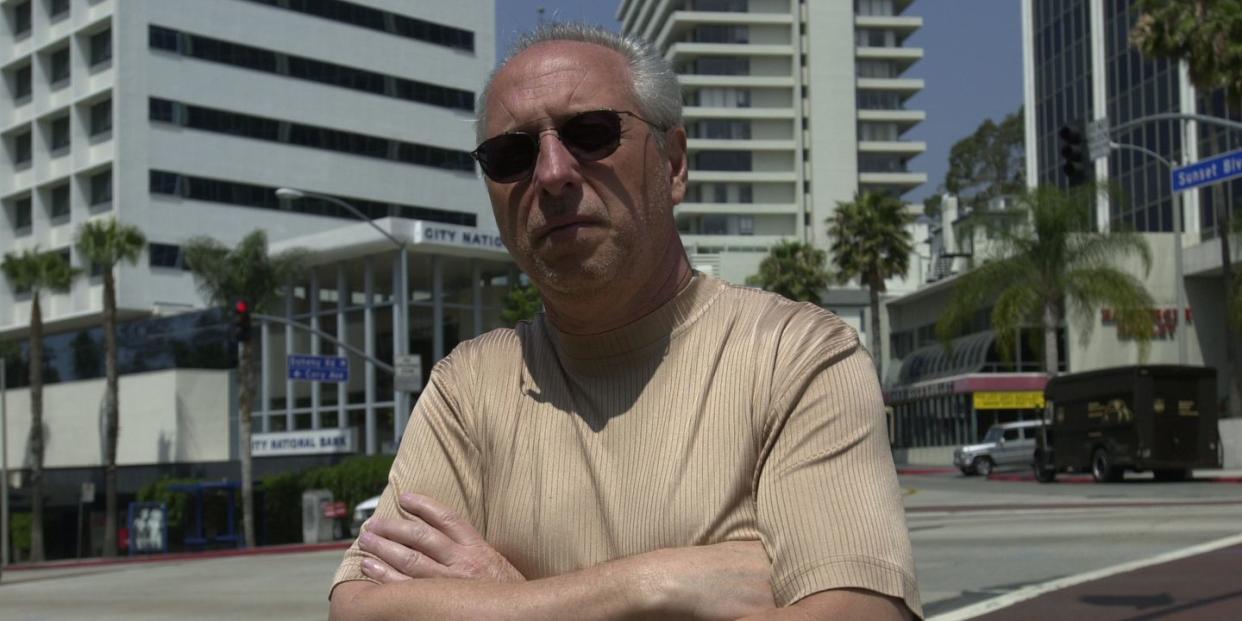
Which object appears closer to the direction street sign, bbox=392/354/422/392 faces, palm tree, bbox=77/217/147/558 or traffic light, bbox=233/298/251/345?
the traffic light

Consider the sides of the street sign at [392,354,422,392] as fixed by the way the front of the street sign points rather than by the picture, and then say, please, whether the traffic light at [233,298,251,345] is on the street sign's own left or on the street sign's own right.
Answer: on the street sign's own right

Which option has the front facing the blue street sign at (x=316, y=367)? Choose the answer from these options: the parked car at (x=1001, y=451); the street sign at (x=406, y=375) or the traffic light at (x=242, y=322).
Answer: the parked car

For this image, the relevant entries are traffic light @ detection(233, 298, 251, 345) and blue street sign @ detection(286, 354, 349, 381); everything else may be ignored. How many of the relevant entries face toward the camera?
2

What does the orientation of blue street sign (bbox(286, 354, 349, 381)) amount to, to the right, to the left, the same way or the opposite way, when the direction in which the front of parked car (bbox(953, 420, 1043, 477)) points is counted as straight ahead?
to the left

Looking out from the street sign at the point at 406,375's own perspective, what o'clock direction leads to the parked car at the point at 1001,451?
The parked car is roughly at 8 o'clock from the street sign.

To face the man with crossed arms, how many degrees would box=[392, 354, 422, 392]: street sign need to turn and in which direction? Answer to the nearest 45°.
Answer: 0° — it already faces them
